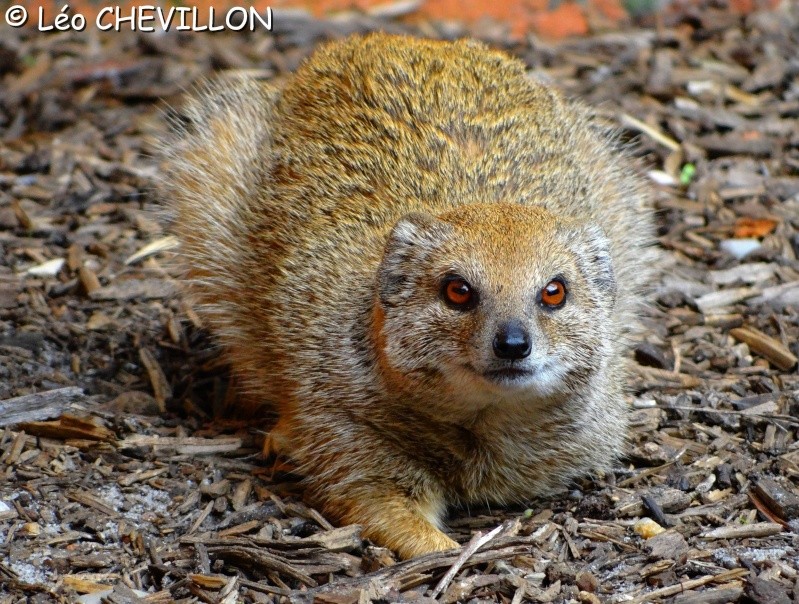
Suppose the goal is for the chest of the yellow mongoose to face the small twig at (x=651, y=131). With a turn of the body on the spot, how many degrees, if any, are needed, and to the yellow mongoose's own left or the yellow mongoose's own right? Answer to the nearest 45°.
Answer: approximately 135° to the yellow mongoose's own left

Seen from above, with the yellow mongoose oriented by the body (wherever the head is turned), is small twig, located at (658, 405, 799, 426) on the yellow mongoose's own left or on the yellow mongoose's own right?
on the yellow mongoose's own left

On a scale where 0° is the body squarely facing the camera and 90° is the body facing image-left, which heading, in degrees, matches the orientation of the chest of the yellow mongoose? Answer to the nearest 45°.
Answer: approximately 0°
